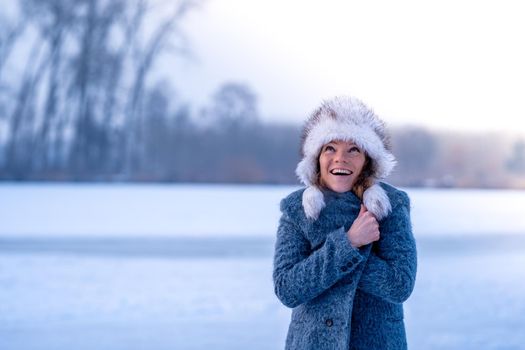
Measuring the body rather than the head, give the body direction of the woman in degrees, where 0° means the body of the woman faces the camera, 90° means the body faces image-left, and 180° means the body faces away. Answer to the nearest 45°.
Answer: approximately 0°
